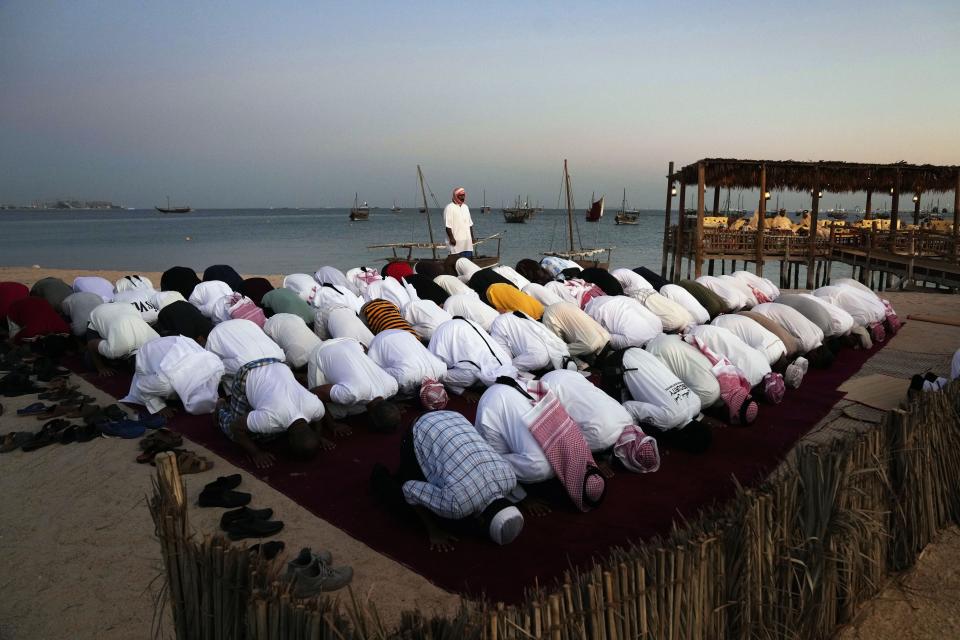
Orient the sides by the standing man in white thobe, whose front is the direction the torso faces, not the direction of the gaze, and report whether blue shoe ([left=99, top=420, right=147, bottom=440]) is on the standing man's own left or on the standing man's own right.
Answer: on the standing man's own right

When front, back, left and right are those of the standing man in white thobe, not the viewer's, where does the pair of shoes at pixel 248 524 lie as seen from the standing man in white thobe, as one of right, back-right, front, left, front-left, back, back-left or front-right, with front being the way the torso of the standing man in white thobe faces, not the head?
front-right

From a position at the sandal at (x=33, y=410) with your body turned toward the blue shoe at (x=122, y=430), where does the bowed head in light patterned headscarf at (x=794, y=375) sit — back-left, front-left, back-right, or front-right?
front-left

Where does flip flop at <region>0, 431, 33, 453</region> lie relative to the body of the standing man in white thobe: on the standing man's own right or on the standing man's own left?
on the standing man's own right

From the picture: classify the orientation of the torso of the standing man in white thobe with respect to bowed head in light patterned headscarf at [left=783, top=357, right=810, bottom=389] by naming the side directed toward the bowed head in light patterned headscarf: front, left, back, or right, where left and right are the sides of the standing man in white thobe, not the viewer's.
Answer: front

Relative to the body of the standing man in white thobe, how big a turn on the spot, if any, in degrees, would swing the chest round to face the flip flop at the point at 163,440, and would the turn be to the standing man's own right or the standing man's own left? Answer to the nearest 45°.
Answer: approximately 45° to the standing man's own right

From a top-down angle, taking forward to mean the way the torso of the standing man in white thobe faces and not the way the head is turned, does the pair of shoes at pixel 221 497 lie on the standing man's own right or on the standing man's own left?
on the standing man's own right

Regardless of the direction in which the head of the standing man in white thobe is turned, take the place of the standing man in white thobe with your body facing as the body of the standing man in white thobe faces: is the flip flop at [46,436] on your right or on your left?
on your right

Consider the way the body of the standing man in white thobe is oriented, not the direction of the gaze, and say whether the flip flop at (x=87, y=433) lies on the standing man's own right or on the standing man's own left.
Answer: on the standing man's own right

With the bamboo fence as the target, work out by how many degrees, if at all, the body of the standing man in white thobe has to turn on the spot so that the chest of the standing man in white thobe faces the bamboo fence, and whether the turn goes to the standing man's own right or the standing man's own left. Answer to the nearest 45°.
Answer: approximately 45° to the standing man's own right

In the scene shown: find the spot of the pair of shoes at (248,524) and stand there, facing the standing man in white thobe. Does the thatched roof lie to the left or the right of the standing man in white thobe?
right
